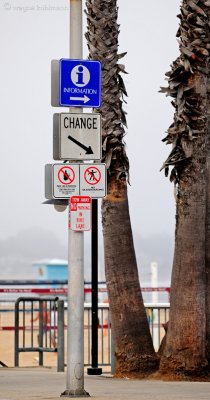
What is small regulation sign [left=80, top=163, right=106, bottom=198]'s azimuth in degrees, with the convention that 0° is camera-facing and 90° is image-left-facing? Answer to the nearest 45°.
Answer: approximately 0°

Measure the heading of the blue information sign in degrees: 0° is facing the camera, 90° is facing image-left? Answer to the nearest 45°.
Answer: approximately 0°

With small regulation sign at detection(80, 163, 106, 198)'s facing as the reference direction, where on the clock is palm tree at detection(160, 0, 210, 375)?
The palm tree is roughly at 7 o'clock from the small regulation sign.
